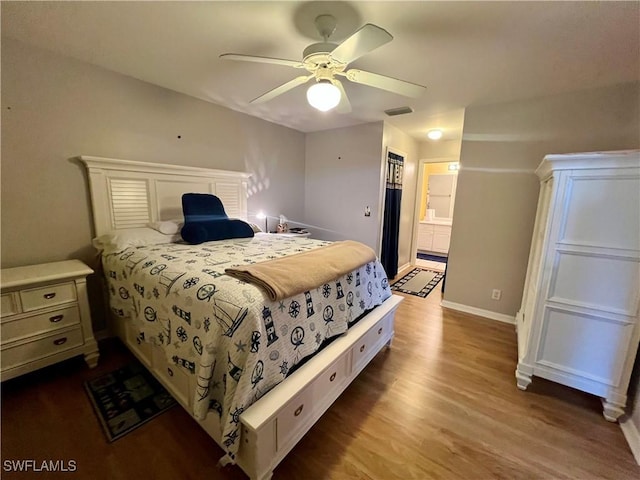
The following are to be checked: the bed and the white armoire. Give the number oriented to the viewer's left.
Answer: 1

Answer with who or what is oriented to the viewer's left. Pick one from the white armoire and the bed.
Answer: the white armoire

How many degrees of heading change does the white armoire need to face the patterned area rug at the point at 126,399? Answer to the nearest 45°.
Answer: approximately 45° to its left

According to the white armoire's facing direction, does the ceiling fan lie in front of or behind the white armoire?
in front

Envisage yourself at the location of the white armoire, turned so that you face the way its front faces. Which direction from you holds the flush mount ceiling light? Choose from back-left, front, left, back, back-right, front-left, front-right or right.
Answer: front-right

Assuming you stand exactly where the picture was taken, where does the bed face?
facing the viewer and to the right of the viewer

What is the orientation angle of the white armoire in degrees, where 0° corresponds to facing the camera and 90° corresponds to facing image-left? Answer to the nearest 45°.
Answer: approximately 90°

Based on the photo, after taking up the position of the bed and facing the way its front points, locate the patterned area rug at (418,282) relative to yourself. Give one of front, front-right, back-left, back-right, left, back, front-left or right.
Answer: left

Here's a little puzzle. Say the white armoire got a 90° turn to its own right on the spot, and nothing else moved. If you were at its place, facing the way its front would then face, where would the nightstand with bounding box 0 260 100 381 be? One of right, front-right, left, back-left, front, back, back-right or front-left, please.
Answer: back-left
